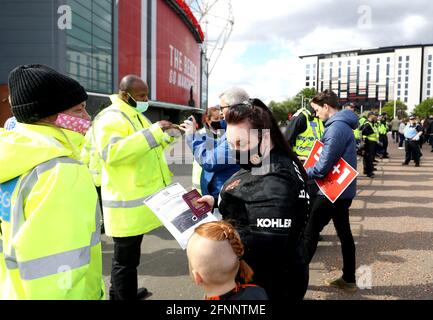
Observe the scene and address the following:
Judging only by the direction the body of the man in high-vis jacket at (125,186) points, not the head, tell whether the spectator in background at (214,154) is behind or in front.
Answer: in front

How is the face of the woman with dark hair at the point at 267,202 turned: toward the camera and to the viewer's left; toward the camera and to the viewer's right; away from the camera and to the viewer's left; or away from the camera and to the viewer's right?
toward the camera and to the viewer's left

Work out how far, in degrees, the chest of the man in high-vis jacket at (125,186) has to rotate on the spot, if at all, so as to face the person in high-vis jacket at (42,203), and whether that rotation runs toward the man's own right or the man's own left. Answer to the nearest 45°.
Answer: approximately 90° to the man's own right

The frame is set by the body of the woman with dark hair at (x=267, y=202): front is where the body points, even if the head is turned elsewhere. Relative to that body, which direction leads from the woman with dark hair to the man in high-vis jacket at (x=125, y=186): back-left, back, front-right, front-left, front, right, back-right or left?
front-right

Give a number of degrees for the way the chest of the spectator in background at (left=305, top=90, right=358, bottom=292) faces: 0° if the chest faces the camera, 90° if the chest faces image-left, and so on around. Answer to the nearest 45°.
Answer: approximately 90°

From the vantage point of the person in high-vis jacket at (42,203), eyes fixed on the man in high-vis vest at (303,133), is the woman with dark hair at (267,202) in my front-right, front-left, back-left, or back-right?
front-right

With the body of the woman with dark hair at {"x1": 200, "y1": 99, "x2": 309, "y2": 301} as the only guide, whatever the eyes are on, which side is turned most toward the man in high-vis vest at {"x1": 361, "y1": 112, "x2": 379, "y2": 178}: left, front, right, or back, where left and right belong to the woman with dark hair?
right

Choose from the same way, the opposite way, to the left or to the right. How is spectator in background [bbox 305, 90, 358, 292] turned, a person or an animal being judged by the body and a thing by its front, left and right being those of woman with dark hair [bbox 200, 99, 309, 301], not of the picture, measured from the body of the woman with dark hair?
the same way

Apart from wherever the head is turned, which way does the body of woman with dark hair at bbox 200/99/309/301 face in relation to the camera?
to the viewer's left

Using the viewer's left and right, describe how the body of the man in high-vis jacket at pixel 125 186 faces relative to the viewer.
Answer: facing to the right of the viewer

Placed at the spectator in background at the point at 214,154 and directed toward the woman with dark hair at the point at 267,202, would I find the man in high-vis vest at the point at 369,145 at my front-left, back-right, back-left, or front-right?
back-left

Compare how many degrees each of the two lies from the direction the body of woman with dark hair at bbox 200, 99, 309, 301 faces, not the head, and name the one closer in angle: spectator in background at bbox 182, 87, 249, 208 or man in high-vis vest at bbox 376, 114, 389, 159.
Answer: the spectator in background

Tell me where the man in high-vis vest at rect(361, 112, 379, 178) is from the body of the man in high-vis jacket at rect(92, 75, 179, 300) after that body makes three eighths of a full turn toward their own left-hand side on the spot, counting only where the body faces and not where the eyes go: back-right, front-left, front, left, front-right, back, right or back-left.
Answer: right

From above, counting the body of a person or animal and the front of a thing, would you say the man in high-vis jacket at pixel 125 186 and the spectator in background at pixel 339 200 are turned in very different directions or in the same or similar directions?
very different directions

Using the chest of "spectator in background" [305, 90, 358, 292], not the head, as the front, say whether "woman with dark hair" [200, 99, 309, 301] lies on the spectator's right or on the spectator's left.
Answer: on the spectator's left
